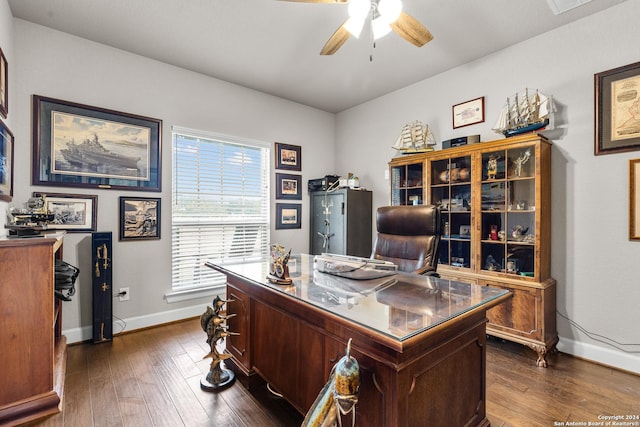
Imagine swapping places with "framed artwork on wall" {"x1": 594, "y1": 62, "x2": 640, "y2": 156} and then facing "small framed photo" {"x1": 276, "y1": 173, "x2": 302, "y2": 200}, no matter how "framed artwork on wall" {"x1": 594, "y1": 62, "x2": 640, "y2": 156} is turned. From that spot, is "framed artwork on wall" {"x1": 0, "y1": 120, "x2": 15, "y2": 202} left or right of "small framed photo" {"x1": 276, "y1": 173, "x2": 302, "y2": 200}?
left

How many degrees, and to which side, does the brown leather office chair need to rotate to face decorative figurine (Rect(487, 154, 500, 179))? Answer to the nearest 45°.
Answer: approximately 180°

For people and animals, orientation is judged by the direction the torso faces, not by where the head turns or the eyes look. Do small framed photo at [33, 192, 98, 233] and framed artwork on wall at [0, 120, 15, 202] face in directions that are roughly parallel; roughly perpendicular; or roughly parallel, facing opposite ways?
roughly perpendicular

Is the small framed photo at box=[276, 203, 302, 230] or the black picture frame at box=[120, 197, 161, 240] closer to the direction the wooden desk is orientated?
the small framed photo

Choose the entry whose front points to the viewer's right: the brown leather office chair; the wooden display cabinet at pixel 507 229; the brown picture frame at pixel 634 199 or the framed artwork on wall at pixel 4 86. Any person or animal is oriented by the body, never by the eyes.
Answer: the framed artwork on wall

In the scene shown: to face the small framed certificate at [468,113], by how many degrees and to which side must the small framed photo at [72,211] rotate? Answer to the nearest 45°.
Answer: approximately 45° to its left

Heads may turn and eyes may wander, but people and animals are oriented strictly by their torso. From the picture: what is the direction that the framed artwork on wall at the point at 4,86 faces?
to the viewer's right

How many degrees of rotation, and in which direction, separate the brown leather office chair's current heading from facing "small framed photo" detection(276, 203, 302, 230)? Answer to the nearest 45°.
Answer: approximately 90° to its right

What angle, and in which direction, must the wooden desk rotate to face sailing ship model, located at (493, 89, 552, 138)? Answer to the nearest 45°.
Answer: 0° — it already faces it

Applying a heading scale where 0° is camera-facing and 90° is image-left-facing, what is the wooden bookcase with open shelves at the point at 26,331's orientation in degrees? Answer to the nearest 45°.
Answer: approximately 270°

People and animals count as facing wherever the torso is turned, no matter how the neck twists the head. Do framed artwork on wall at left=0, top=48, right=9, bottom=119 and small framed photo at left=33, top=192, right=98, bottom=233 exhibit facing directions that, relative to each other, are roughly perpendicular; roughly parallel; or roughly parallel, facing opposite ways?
roughly perpendicular

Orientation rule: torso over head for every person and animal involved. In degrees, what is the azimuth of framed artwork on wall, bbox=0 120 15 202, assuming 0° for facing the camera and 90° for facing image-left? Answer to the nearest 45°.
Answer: approximately 270°
